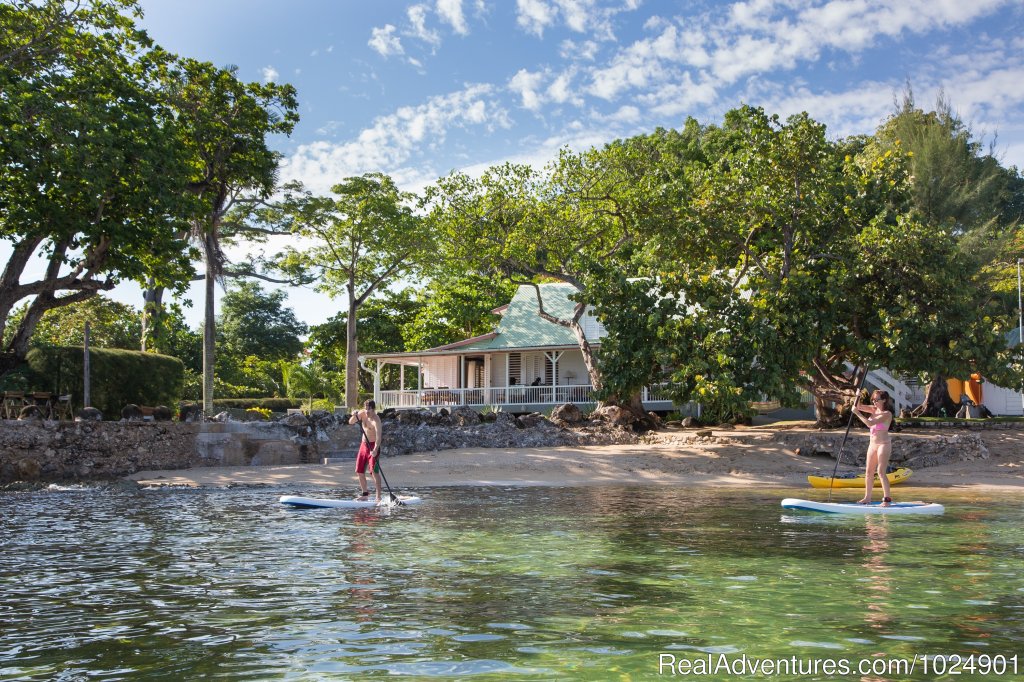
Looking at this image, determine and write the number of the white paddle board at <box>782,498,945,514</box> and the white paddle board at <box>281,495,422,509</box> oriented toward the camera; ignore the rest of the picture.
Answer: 0

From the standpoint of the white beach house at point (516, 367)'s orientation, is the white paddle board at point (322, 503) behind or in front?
in front

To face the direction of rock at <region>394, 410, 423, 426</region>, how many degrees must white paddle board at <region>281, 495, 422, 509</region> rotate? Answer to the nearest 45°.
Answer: approximately 90° to its right

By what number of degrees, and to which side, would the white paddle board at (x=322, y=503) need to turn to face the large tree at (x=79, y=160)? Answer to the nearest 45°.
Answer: approximately 45° to its right

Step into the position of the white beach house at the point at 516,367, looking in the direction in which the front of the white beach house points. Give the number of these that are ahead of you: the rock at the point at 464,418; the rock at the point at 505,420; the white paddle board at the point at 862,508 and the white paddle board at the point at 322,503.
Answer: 4

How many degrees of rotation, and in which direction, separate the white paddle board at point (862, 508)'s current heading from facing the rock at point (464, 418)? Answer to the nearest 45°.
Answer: approximately 45° to its right

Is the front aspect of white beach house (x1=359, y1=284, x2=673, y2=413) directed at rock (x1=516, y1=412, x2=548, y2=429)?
yes

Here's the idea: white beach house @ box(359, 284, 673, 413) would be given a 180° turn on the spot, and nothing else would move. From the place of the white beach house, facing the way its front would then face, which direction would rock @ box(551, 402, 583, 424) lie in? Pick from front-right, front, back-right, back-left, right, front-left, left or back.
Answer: back

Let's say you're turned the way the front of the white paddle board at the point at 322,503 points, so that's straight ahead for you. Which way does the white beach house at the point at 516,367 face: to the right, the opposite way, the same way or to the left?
to the left

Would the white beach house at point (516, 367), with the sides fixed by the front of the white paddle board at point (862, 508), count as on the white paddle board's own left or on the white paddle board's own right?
on the white paddle board's own right

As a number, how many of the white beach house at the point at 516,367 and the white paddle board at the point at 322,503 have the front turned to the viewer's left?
1

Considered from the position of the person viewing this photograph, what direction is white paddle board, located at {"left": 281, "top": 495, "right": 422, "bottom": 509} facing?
facing to the left of the viewer

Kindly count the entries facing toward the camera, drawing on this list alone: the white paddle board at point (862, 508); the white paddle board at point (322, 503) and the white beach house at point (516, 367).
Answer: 1
